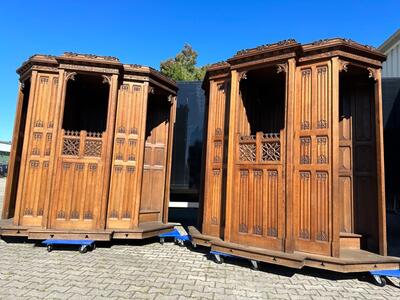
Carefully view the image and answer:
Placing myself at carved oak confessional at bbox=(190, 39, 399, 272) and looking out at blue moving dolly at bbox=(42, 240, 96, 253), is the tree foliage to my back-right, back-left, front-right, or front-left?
front-right

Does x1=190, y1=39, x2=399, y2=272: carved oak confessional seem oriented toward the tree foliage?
no

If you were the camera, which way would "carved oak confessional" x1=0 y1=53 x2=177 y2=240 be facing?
facing the viewer

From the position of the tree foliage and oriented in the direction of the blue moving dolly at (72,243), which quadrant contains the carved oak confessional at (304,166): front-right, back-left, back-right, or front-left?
front-left

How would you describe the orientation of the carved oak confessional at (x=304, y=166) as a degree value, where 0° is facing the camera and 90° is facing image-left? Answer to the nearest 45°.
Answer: approximately 45°

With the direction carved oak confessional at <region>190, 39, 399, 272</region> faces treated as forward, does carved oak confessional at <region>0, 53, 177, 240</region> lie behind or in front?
in front

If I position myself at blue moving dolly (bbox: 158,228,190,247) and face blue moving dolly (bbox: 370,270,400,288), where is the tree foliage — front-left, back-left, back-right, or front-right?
back-left

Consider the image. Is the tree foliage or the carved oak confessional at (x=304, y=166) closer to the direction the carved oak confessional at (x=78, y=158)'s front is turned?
the carved oak confessional

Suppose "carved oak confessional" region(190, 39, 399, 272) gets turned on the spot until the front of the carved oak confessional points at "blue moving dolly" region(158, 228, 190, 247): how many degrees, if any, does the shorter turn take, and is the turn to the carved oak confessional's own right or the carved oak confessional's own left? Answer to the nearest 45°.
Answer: approximately 45° to the carved oak confessional's own right

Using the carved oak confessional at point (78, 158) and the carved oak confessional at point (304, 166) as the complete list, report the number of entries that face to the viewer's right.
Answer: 0

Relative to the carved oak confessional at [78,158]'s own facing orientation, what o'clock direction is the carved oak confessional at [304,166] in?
the carved oak confessional at [304,166] is roughly at 10 o'clock from the carved oak confessional at [78,158].

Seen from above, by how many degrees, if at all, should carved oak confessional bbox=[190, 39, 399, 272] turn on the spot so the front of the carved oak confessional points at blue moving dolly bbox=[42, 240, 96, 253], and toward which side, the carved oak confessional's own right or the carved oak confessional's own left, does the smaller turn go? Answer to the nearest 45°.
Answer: approximately 45° to the carved oak confessional's own right

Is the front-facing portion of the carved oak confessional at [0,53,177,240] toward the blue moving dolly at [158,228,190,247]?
no

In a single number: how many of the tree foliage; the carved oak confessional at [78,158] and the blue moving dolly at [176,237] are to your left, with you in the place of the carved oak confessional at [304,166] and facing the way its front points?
0

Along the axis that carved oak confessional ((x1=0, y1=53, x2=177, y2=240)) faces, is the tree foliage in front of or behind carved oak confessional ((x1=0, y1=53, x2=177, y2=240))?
behind

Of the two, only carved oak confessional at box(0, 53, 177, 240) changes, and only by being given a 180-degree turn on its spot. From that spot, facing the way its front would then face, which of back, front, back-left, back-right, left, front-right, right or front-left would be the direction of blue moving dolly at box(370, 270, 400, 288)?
back-right
